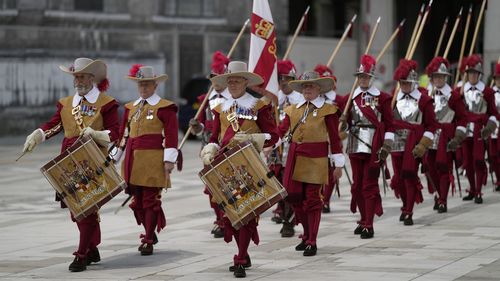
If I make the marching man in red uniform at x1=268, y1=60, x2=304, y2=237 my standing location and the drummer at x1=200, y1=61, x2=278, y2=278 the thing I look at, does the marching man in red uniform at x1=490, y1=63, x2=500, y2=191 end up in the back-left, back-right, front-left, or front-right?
back-left

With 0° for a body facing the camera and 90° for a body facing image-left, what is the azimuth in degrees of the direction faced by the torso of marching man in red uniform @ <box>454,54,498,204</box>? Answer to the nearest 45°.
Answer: approximately 45°

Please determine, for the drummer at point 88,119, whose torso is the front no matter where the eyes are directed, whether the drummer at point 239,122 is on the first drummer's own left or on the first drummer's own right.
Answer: on the first drummer's own left

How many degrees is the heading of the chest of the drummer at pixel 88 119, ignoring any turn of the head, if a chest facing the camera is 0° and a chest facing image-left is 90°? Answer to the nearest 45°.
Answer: approximately 45°

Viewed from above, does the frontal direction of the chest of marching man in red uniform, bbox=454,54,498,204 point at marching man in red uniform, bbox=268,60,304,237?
yes

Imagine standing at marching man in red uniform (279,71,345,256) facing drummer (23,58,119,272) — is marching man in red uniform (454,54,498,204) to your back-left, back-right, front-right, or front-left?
back-right

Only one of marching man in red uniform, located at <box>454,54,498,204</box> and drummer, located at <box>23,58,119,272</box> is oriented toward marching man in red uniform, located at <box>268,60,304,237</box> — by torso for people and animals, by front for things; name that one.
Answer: marching man in red uniform, located at <box>454,54,498,204</box>
